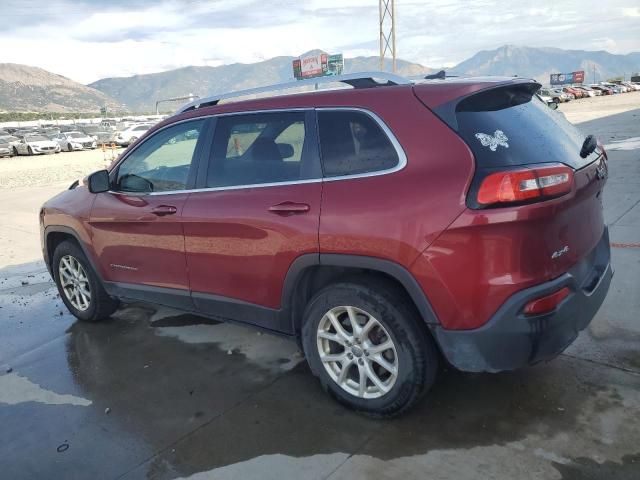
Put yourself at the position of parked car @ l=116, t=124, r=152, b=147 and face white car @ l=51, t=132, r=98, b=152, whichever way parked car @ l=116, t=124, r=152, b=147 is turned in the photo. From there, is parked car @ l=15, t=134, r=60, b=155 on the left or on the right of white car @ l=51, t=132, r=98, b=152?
left

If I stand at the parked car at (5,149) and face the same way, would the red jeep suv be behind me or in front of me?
in front

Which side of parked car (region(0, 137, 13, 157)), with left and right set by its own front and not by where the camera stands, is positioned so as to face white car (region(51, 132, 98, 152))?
left

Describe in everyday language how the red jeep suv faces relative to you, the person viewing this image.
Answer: facing away from the viewer and to the left of the viewer
